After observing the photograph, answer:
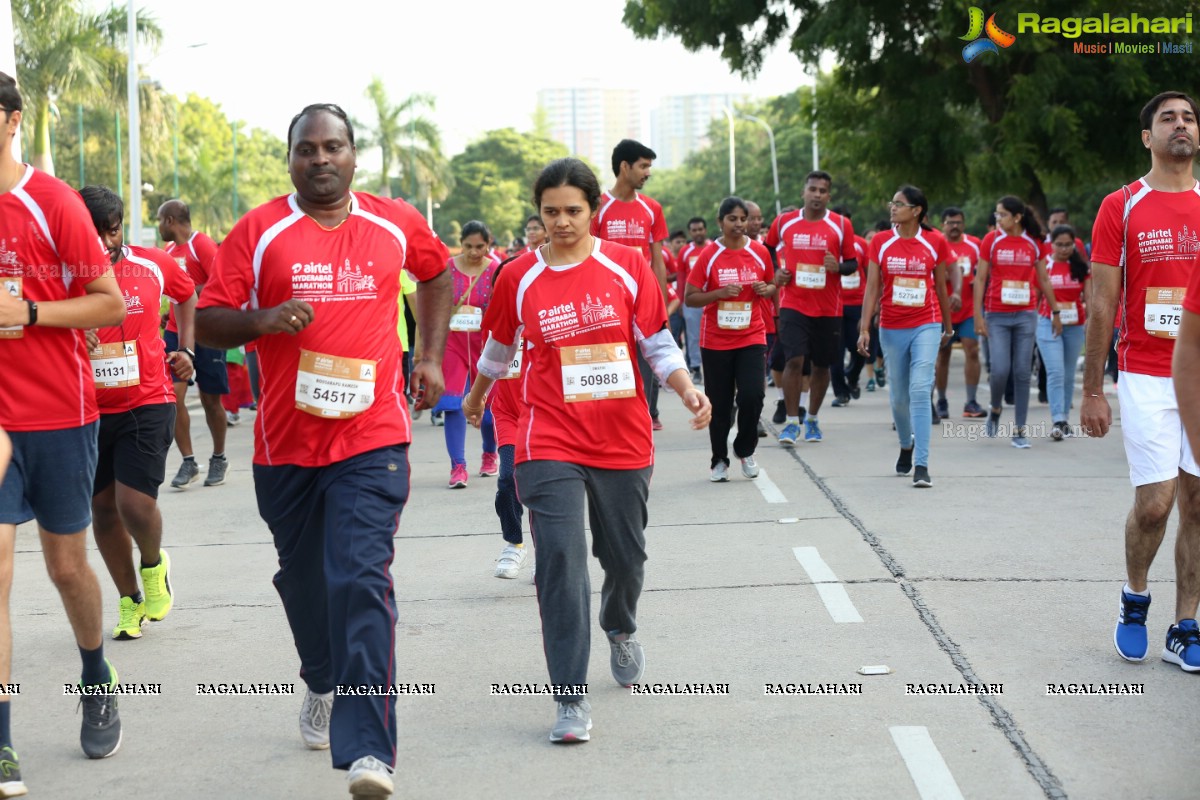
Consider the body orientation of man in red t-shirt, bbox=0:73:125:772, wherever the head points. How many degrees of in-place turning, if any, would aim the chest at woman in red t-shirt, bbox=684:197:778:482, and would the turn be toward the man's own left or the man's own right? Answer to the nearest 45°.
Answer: approximately 180°

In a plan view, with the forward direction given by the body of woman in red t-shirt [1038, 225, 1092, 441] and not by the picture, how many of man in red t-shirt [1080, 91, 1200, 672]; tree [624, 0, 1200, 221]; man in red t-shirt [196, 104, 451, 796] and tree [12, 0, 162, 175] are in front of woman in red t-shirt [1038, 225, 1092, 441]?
2

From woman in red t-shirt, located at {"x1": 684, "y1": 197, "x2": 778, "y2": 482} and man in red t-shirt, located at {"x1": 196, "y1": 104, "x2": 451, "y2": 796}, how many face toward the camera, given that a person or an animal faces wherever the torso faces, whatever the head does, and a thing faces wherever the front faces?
2

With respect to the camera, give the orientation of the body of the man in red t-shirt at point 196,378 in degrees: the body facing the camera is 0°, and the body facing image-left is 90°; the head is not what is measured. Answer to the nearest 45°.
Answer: approximately 45°

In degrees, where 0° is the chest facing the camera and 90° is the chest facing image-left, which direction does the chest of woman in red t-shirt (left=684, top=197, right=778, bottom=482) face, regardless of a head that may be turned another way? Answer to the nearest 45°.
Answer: approximately 0°

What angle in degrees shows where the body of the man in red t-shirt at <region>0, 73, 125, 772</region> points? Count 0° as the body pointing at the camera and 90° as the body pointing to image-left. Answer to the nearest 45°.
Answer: approximately 45°

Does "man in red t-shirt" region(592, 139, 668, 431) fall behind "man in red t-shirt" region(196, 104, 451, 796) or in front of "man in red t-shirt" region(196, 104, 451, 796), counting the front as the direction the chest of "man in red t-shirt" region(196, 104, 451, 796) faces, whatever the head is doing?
behind

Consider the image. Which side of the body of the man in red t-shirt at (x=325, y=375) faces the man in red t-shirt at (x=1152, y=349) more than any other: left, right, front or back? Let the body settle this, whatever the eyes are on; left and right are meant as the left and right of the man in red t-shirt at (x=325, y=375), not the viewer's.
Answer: left

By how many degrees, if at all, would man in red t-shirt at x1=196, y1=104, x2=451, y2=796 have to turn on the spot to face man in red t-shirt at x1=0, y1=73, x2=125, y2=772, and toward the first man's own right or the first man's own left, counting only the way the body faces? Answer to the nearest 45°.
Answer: approximately 90° to the first man's own right

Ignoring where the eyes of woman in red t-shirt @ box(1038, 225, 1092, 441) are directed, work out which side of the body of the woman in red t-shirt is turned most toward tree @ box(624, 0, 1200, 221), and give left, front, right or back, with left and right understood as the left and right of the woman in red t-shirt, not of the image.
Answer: back

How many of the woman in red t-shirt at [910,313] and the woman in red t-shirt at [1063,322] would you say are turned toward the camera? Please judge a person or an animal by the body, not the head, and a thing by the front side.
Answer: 2

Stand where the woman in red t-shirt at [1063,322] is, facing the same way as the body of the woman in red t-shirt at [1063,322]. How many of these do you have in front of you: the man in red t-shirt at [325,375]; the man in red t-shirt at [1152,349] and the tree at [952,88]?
2

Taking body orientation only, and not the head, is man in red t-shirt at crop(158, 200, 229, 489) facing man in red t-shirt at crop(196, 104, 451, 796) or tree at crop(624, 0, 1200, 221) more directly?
the man in red t-shirt
